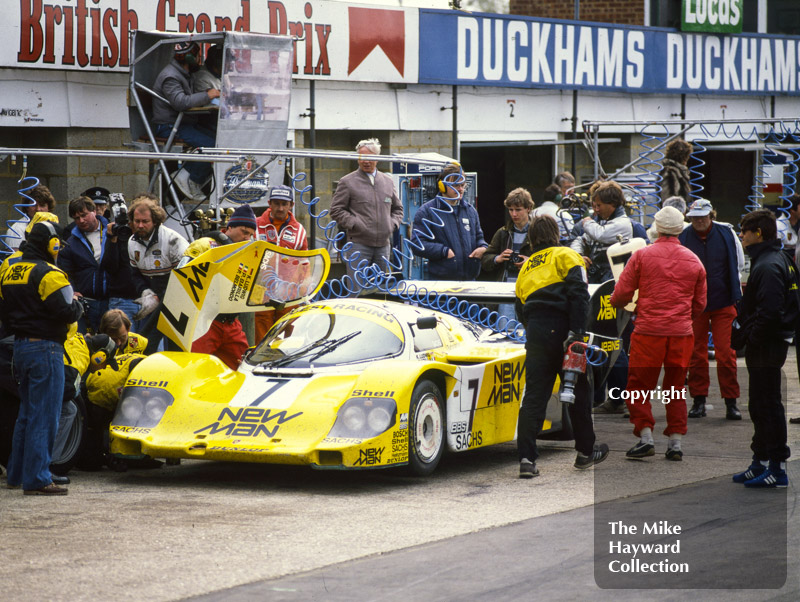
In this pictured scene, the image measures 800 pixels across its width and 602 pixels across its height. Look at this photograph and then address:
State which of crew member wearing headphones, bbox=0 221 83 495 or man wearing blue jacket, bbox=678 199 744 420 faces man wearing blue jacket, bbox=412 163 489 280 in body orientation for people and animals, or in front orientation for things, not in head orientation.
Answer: the crew member wearing headphones

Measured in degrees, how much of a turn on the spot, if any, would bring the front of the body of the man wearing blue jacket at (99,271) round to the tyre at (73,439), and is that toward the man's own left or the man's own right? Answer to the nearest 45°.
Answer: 0° — they already face it

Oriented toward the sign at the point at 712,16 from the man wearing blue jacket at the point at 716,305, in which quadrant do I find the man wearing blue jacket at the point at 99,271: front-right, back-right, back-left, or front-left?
back-left

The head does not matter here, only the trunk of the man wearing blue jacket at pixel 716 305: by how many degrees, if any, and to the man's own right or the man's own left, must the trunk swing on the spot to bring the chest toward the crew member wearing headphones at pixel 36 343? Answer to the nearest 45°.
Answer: approximately 45° to the man's own right

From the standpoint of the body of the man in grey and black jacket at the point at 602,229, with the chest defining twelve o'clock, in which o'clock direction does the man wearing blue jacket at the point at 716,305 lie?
The man wearing blue jacket is roughly at 8 o'clock from the man in grey and black jacket.

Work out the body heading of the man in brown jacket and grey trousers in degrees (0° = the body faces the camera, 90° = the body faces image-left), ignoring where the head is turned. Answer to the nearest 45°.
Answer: approximately 0°

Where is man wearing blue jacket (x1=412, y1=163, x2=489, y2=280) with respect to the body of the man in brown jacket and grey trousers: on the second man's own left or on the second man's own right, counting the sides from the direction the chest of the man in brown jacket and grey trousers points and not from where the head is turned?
on the second man's own left

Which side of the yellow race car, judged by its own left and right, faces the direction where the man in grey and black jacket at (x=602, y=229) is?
back

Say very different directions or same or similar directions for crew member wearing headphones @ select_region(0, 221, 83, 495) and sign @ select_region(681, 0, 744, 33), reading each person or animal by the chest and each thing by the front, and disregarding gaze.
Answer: very different directions

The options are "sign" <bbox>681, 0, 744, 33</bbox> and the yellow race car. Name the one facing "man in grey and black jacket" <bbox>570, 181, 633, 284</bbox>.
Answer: the sign

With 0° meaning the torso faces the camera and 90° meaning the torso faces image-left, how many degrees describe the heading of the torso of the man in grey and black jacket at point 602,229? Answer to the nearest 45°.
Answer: approximately 45°

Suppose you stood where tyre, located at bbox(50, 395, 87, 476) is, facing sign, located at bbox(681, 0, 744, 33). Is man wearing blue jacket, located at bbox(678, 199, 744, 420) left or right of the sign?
right
